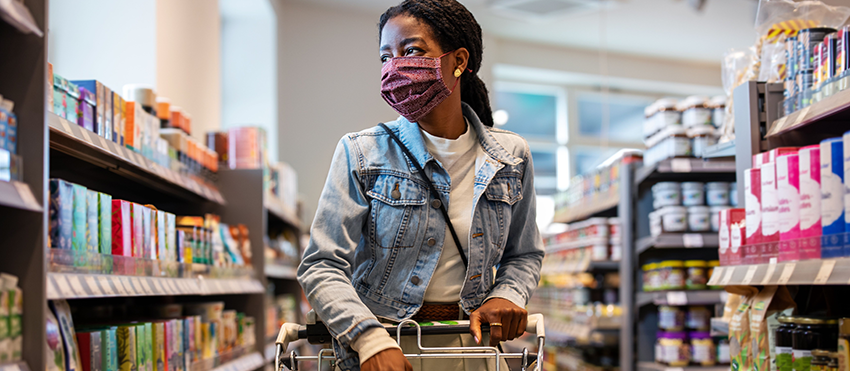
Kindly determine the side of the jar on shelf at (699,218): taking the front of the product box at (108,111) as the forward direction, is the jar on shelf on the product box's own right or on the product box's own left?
on the product box's own left

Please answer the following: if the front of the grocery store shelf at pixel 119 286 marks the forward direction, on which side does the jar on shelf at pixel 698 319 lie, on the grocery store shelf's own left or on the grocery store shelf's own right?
on the grocery store shelf's own left

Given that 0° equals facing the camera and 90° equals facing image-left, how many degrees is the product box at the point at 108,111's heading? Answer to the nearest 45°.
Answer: approximately 315°

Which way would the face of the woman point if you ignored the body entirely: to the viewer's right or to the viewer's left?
to the viewer's left

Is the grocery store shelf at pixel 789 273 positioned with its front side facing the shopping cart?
yes
